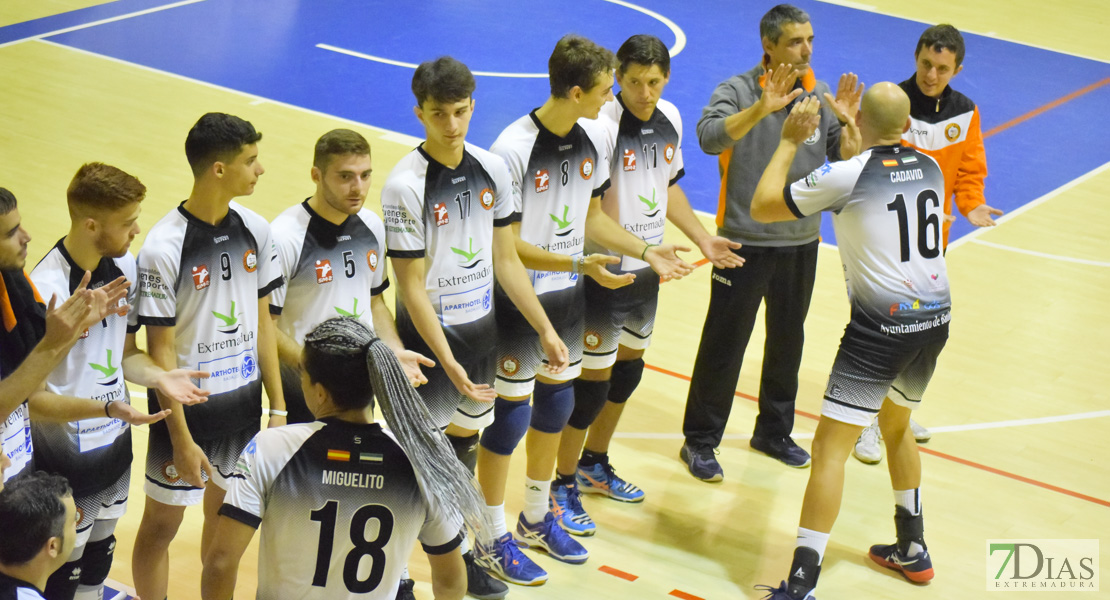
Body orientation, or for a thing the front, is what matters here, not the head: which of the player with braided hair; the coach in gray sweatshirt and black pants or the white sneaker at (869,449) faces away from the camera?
the player with braided hair

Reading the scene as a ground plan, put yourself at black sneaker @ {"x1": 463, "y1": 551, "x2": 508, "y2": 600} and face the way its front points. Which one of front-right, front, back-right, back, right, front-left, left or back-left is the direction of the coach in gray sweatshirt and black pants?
left

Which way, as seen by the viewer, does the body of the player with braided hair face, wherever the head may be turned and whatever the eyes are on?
away from the camera

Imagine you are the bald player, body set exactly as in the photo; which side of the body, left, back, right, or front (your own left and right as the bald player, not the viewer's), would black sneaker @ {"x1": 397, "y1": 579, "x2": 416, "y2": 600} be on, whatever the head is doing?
left

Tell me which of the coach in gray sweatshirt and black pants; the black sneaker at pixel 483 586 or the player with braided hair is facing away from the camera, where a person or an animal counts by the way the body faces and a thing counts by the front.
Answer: the player with braided hair

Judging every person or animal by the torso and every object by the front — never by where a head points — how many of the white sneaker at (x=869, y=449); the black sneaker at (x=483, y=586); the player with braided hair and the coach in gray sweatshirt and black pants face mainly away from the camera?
1

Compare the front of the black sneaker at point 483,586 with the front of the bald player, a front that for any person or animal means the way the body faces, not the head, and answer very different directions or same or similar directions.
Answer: very different directions

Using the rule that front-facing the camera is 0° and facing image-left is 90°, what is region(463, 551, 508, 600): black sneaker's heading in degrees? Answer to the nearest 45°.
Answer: approximately 315°

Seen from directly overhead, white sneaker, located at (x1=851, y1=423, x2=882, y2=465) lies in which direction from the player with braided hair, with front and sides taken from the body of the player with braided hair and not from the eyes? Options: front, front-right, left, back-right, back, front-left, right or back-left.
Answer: front-right

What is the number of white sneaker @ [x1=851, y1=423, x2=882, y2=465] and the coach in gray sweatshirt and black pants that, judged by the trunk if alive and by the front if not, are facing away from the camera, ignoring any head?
0

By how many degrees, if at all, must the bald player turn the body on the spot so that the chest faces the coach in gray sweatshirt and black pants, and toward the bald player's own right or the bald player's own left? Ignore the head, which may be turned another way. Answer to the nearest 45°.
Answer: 0° — they already face them

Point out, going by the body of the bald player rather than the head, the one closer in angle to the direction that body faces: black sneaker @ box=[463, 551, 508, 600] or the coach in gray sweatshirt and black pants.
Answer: the coach in gray sweatshirt and black pants

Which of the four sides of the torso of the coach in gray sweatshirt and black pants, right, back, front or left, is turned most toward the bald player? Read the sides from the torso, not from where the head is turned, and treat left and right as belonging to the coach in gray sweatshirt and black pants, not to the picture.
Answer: front
